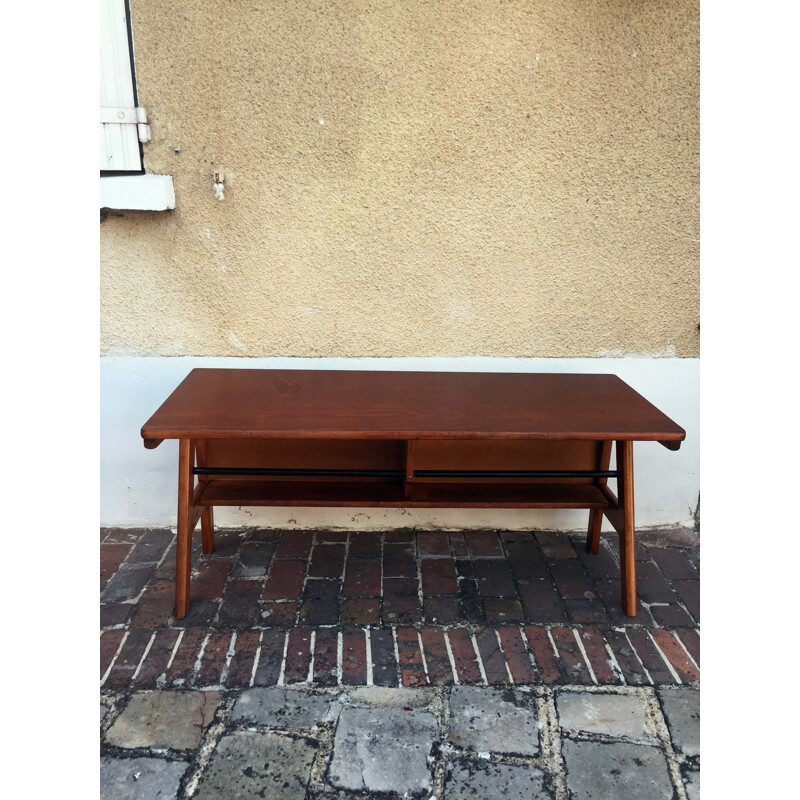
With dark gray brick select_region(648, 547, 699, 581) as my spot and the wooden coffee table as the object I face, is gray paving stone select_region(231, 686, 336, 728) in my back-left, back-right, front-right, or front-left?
front-left

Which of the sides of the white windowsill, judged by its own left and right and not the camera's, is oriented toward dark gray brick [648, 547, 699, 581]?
left

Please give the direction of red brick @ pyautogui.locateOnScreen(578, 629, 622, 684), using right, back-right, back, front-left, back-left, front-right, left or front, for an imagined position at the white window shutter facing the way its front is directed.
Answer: front-left

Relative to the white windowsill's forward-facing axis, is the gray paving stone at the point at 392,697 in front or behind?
in front

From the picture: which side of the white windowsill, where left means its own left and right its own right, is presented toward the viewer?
front

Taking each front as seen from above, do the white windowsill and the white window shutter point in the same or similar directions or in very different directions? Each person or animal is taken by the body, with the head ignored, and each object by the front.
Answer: same or similar directions

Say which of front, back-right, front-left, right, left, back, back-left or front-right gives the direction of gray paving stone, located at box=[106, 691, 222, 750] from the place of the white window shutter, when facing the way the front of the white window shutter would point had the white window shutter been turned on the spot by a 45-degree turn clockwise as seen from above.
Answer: front-left

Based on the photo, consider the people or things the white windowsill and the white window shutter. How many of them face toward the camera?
2

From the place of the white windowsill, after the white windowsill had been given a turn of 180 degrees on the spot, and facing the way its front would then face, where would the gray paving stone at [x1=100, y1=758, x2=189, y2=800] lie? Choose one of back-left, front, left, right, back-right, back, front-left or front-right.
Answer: back

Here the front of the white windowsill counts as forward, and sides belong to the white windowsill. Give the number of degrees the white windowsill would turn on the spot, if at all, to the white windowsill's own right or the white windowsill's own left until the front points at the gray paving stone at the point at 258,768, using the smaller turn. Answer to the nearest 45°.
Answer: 0° — it already faces it

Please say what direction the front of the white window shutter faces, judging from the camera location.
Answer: facing the viewer
